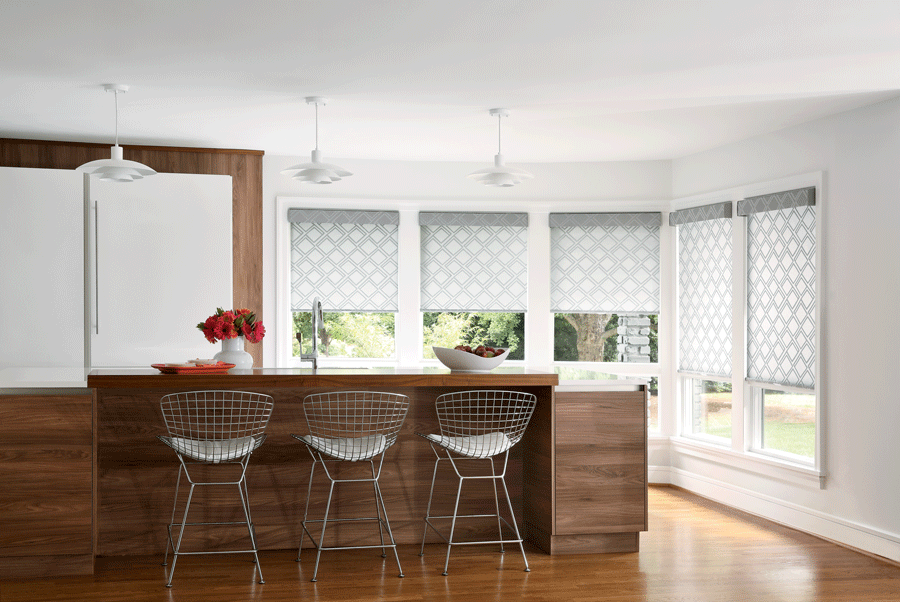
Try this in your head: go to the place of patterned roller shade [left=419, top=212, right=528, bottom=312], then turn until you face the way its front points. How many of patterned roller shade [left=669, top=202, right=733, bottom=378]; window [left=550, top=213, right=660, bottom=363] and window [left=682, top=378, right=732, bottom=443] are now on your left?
3

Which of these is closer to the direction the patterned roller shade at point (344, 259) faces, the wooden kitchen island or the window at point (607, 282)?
the wooden kitchen island

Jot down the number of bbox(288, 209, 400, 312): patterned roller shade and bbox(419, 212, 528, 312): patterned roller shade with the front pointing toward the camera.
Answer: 2

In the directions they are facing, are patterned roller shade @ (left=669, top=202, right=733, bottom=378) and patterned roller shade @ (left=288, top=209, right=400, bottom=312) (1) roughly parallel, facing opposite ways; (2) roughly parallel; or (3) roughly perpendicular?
roughly perpendicular

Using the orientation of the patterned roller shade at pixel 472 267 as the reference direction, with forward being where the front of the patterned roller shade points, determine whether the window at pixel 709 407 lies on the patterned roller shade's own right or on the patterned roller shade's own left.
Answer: on the patterned roller shade's own left

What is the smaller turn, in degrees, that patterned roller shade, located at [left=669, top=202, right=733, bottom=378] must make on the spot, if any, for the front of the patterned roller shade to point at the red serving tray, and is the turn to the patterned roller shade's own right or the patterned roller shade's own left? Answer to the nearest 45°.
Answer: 0° — it already faces it

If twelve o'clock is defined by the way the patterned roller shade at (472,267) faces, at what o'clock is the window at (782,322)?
The window is roughly at 10 o'clock from the patterned roller shade.

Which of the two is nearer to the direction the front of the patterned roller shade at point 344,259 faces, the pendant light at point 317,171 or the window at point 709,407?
the pendant light

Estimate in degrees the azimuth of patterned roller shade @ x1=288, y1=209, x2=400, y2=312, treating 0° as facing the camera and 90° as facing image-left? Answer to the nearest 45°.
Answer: approximately 0°
